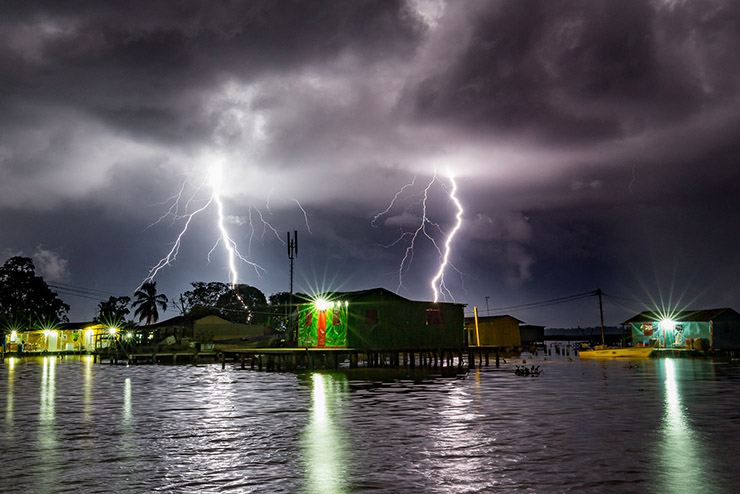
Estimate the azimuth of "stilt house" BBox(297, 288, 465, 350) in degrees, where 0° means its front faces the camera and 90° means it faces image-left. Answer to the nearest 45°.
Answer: approximately 45°
